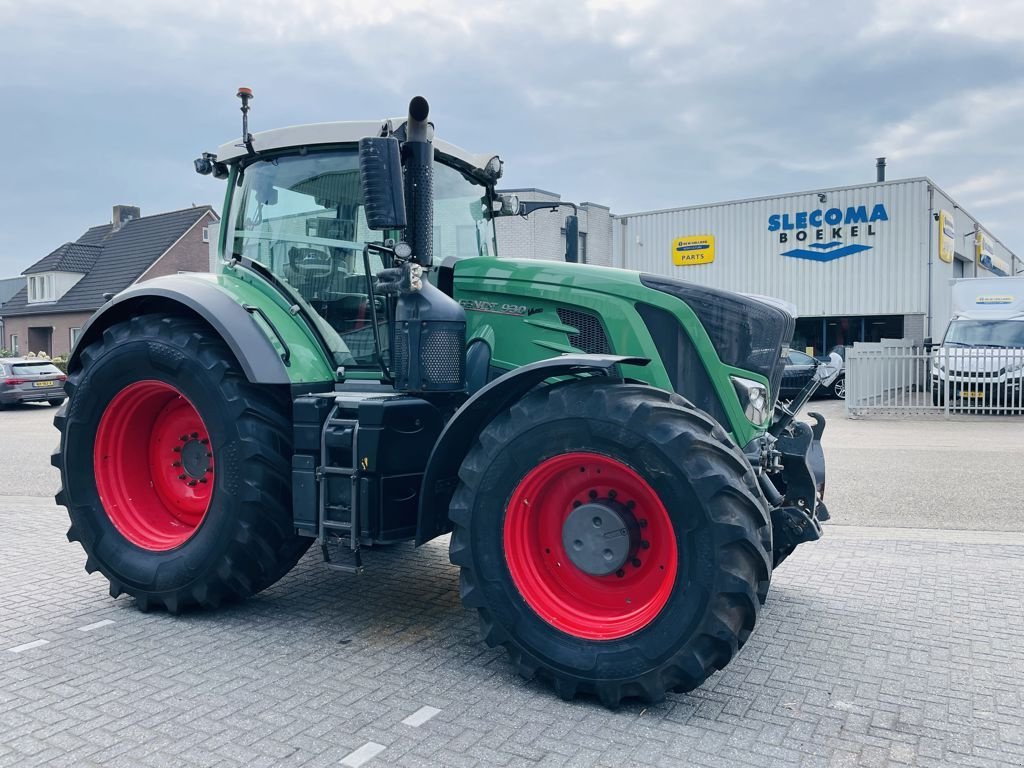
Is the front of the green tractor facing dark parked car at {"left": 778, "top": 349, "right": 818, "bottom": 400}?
no

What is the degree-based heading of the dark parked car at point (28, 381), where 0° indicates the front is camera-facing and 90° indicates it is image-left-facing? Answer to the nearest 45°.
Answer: approximately 135°

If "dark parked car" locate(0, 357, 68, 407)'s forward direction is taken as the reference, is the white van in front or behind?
behind

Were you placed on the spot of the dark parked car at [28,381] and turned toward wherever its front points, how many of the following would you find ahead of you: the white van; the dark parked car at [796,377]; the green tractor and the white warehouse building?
0

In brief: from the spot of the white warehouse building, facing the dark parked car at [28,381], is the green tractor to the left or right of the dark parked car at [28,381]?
left

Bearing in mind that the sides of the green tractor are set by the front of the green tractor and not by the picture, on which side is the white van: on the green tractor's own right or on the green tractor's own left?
on the green tractor's own left

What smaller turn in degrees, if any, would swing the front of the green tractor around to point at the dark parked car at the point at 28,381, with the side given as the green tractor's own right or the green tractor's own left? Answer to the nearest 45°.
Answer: approximately 180°

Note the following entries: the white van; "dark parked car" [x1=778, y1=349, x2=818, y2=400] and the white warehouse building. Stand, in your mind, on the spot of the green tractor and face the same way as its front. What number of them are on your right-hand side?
0

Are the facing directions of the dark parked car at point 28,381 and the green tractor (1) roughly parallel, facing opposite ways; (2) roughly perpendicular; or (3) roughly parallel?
roughly parallel, facing opposite ways

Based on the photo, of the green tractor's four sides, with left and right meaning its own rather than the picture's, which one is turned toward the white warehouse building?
left

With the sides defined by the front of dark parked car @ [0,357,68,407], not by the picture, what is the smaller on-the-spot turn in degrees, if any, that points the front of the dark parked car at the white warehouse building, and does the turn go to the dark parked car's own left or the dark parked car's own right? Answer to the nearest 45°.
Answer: approximately 135° to the dark parked car's own right

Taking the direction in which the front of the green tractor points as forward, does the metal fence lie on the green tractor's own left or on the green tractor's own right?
on the green tractor's own left

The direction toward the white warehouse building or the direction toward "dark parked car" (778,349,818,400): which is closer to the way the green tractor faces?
the dark parked car

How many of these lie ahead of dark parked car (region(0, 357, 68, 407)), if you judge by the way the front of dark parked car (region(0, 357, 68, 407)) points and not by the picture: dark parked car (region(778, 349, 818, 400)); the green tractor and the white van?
0

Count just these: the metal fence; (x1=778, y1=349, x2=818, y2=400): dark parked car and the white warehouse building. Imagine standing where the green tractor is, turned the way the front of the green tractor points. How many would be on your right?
0
